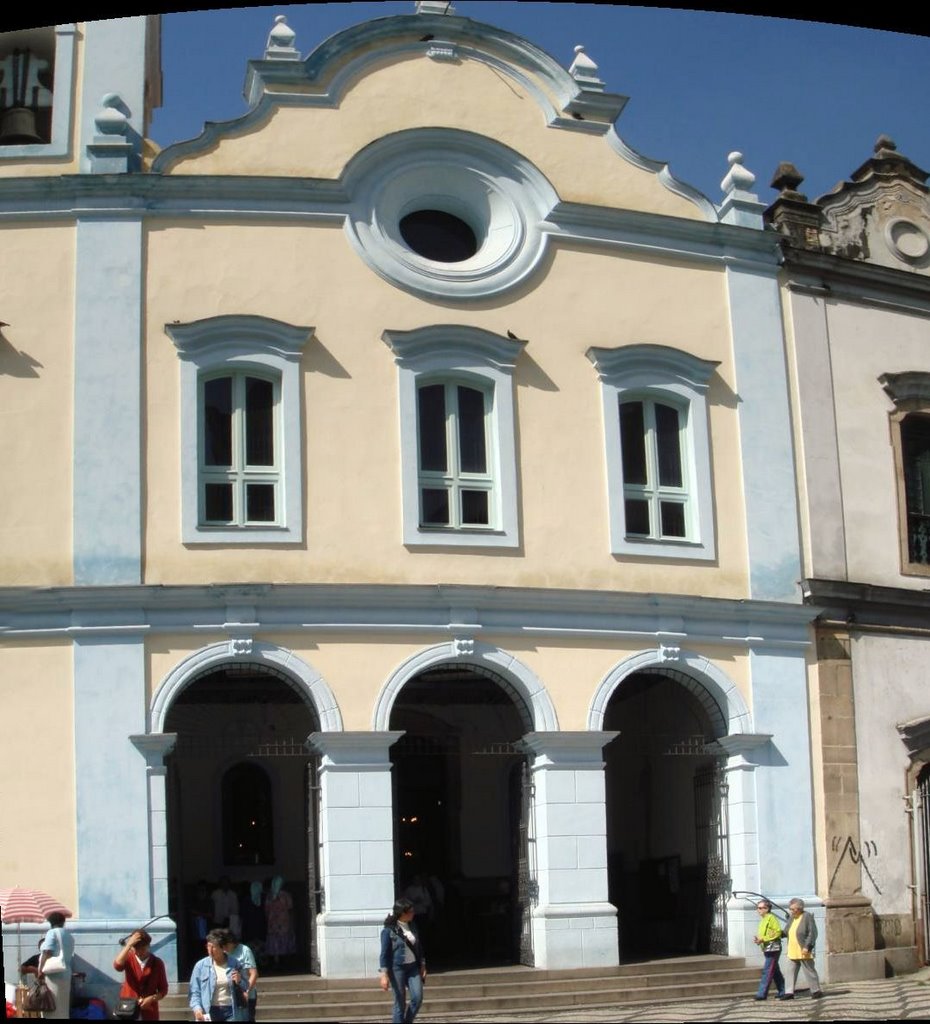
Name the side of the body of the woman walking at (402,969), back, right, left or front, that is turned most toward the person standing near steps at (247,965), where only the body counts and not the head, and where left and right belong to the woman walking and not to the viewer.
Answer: right

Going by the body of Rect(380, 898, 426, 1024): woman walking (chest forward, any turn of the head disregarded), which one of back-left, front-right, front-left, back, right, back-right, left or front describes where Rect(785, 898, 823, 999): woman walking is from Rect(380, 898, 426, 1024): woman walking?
left

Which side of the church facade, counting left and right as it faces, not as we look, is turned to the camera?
front

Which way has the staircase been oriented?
toward the camera

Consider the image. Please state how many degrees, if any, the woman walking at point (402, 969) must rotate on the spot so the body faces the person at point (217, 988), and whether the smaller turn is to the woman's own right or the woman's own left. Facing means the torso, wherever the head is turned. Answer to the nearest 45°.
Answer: approximately 90° to the woman's own right

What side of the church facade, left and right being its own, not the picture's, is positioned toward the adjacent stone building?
left

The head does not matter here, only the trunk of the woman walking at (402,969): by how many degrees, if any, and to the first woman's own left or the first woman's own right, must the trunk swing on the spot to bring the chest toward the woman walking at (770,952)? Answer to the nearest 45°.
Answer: approximately 90° to the first woman's own left

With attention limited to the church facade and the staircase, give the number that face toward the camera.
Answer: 2

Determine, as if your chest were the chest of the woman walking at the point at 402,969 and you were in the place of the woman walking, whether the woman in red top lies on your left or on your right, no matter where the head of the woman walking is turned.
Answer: on your right

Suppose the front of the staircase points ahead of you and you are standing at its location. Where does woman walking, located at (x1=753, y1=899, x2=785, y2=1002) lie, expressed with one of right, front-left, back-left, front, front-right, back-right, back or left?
left

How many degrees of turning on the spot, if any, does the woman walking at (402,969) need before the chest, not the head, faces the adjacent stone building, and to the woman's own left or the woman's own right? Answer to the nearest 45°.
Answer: approximately 90° to the woman's own left

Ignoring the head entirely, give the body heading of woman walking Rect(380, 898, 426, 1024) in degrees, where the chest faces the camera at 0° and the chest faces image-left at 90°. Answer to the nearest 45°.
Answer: approximately 315°
